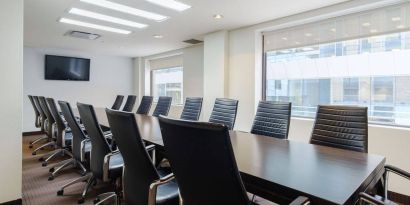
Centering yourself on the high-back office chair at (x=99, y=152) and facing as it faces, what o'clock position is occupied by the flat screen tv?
The flat screen tv is roughly at 10 o'clock from the high-back office chair.

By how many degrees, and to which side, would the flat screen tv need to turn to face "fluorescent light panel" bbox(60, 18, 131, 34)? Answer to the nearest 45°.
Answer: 0° — it already faces it

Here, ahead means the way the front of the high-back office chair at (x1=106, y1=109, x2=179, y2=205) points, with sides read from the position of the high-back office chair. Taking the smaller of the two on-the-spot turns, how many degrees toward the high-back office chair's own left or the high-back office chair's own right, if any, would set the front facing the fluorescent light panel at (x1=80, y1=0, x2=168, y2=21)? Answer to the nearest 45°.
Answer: approximately 45° to the high-back office chair's own left

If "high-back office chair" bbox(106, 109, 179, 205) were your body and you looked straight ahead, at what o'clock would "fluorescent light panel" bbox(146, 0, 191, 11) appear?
The fluorescent light panel is roughly at 11 o'clock from the high-back office chair.

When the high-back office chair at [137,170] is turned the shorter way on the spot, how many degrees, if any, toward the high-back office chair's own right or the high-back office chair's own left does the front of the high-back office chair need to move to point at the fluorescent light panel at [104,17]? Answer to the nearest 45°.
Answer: approximately 45° to the high-back office chair's own left

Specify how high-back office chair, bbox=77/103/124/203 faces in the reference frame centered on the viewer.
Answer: facing away from the viewer and to the right of the viewer

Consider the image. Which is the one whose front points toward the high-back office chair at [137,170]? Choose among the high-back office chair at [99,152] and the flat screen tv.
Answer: the flat screen tv

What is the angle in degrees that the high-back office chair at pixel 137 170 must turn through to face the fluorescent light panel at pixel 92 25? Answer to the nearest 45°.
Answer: approximately 45° to its left

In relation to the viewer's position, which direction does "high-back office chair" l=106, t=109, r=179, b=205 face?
facing away from the viewer and to the right of the viewer

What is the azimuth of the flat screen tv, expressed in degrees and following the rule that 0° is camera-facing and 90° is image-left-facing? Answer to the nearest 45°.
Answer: approximately 0°

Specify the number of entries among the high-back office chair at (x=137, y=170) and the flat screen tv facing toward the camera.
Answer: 1
